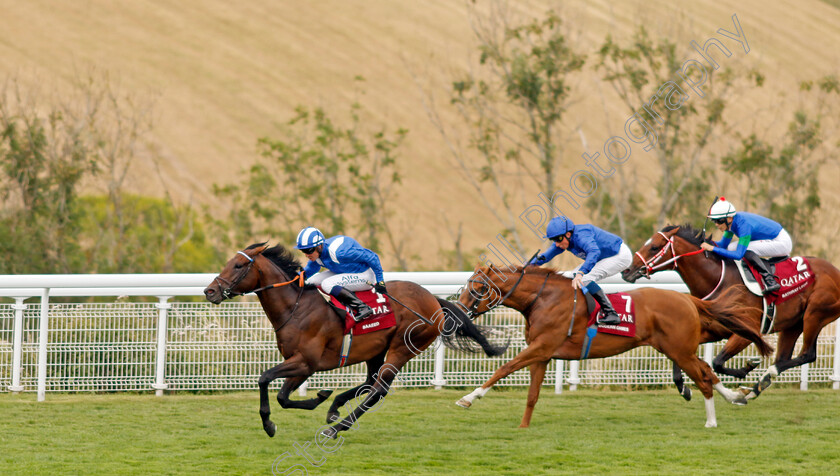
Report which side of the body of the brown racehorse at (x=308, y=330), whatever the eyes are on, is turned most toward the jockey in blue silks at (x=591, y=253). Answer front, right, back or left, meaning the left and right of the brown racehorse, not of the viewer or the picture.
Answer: back

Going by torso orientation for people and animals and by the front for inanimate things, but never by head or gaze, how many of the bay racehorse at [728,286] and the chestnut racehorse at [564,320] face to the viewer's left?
2

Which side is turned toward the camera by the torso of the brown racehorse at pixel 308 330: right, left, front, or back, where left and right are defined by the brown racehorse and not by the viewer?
left

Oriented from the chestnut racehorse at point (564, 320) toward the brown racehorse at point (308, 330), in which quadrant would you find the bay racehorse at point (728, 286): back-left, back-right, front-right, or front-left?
back-right

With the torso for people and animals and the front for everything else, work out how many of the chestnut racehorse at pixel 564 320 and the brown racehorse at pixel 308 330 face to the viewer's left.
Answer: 2

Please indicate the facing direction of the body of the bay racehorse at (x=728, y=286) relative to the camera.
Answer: to the viewer's left

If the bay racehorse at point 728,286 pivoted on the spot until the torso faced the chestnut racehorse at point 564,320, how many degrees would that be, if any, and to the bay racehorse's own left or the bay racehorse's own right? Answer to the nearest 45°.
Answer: approximately 45° to the bay racehorse's own left

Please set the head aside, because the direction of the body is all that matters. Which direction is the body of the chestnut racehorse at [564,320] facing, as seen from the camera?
to the viewer's left

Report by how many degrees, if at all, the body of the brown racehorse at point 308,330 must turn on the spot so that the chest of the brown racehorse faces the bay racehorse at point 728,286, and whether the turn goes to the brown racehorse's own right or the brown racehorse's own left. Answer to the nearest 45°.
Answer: approximately 180°
